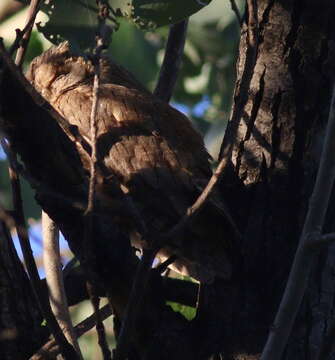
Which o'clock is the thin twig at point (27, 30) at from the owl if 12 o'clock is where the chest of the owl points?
The thin twig is roughly at 10 o'clock from the owl.

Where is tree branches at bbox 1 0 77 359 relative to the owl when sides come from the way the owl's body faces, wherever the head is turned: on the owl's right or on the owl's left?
on the owl's left
